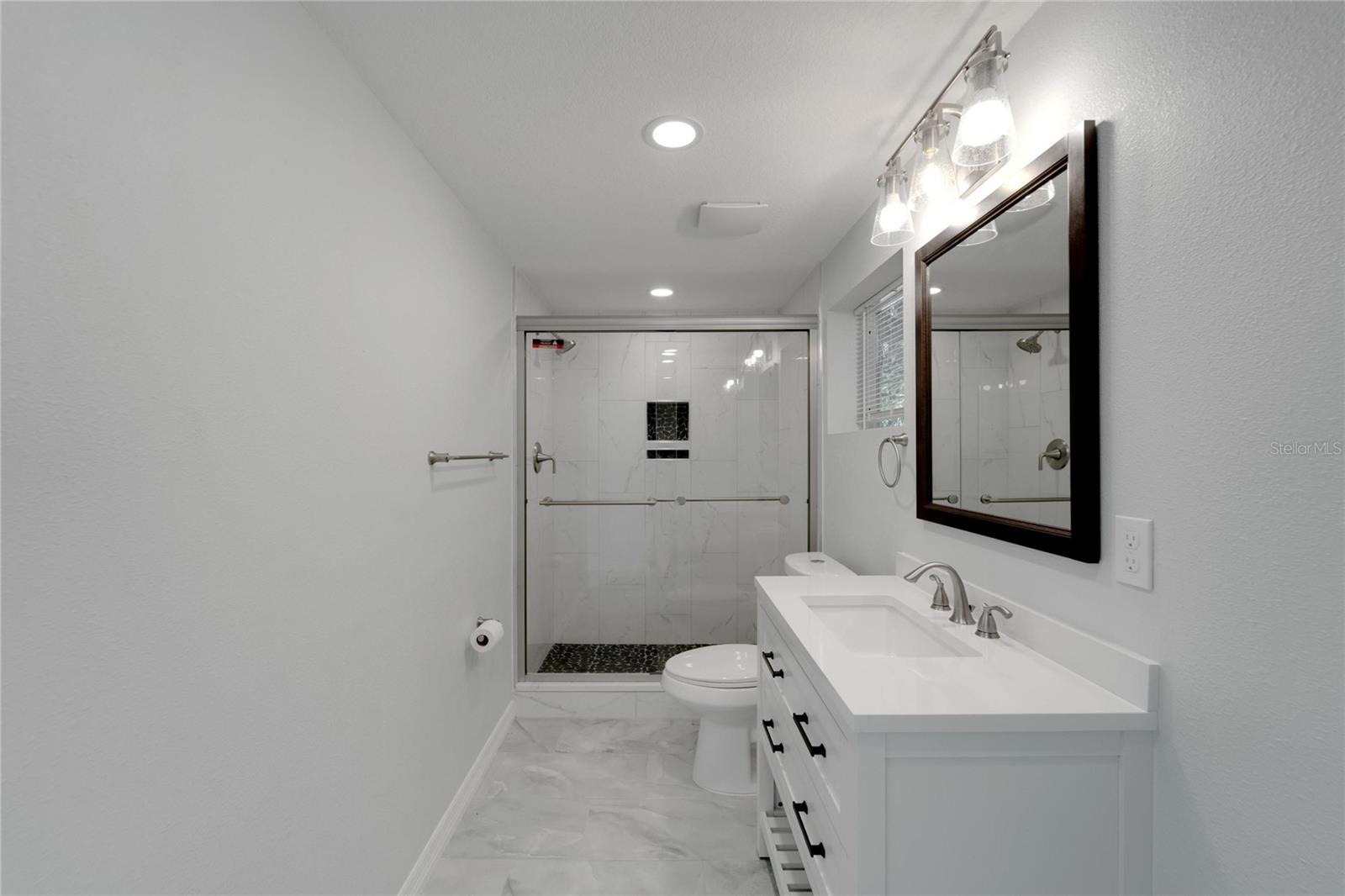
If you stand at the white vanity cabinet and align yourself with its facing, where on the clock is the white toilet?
The white toilet is roughly at 2 o'clock from the white vanity cabinet.

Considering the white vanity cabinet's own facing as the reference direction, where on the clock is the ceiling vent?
The ceiling vent is roughly at 2 o'clock from the white vanity cabinet.

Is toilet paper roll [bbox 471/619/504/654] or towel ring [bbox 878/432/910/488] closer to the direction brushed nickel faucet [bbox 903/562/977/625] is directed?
the toilet paper roll

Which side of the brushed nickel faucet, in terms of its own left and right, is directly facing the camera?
left

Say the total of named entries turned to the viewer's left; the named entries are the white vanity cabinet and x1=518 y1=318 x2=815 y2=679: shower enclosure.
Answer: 1

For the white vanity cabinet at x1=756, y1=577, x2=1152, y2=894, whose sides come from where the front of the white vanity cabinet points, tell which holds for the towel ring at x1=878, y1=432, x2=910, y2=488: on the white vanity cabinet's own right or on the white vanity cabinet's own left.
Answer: on the white vanity cabinet's own right

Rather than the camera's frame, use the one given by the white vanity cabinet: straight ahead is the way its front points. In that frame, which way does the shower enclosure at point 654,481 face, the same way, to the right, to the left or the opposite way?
to the left

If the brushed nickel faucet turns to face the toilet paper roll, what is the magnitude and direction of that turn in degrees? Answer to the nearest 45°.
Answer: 0° — it already faces it

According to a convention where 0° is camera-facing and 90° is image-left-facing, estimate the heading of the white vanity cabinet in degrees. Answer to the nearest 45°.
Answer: approximately 90°

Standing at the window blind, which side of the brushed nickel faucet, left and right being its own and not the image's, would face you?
right

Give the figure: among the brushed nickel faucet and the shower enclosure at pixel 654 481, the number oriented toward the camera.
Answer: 1
